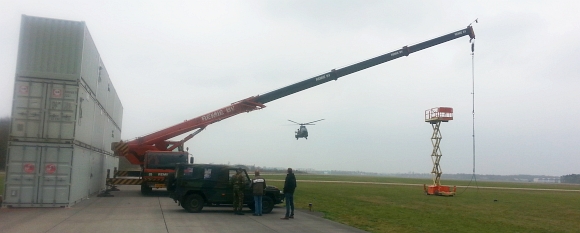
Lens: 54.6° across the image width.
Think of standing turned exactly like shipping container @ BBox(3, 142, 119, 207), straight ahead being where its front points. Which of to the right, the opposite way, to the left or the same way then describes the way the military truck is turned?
to the left

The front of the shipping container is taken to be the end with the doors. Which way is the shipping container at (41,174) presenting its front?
toward the camera

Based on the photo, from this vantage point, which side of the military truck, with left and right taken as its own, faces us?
right

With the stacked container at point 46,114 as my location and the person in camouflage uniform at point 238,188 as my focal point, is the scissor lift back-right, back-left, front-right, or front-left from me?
front-left
